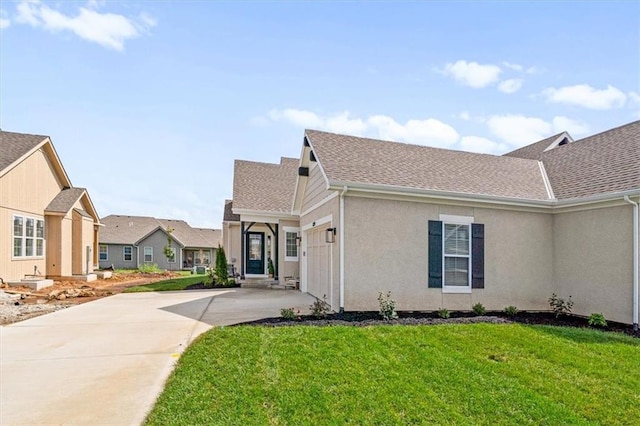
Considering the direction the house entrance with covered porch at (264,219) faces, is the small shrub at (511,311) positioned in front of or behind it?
in front

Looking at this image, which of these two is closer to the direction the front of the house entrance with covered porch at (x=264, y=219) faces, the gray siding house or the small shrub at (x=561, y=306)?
the small shrub

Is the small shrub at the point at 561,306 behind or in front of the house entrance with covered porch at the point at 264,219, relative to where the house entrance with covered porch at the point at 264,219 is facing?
in front

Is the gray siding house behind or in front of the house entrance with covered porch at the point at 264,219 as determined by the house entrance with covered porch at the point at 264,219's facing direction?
behind

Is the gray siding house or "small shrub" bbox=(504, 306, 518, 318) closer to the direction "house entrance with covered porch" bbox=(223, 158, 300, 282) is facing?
the small shrub

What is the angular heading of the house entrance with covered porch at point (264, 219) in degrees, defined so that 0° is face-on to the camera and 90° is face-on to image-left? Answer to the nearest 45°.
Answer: approximately 0°
